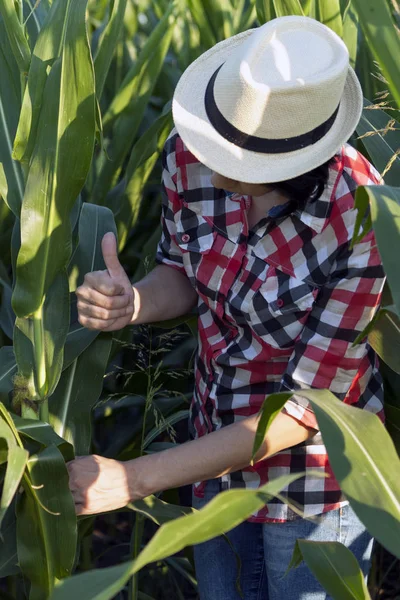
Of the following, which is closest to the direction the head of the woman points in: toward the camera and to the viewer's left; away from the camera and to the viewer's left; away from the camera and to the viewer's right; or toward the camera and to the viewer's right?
toward the camera and to the viewer's left

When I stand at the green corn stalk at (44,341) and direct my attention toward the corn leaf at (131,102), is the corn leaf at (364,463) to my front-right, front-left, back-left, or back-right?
back-right

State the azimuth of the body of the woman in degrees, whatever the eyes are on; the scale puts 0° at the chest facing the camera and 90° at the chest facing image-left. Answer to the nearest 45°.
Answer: approximately 45°
